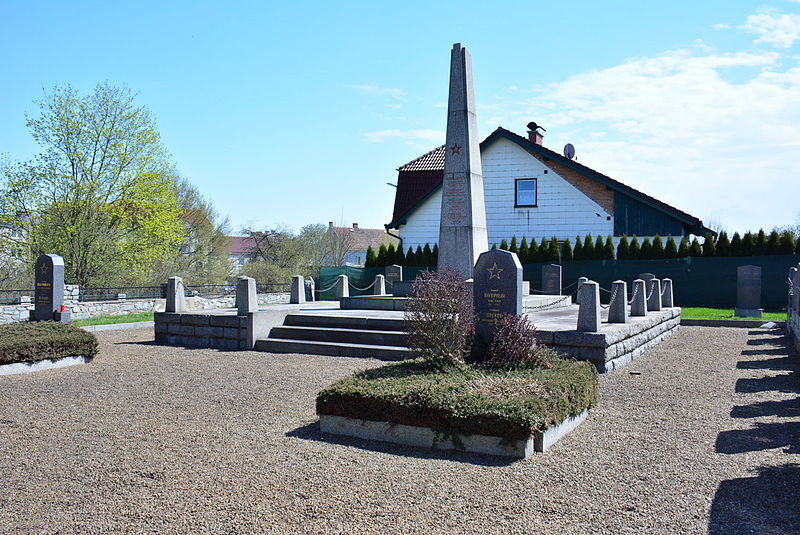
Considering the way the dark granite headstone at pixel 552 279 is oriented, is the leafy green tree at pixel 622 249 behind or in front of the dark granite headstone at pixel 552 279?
behind

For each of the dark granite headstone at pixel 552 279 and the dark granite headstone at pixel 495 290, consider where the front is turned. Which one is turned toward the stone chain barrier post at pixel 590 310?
the dark granite headstone at pixel 552 279

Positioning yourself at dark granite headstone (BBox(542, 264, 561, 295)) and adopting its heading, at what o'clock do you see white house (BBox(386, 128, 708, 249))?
The white house is roughly at 6 o'clock from the dark granite headstone.

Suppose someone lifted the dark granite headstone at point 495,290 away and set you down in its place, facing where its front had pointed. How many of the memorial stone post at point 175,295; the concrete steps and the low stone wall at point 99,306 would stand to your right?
3

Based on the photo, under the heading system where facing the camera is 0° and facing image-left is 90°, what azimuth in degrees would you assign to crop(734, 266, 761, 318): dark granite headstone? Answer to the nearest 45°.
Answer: approximately 0°

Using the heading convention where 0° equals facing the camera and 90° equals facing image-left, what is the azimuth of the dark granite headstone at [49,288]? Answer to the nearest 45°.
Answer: approximately 45°

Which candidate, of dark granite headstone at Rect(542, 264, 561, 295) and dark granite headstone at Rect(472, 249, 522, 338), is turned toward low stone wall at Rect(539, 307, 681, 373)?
dark granite headstone at Rect(542, 264, 561, 295)

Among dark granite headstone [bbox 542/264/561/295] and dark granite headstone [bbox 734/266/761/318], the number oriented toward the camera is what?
2

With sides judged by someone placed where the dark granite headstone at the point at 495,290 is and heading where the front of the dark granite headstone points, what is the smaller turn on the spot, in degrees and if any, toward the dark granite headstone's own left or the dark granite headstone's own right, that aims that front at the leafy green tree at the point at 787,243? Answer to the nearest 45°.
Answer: approximately 180°

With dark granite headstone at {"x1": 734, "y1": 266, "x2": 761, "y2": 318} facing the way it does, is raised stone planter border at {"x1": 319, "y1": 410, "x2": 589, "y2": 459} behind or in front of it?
in front
